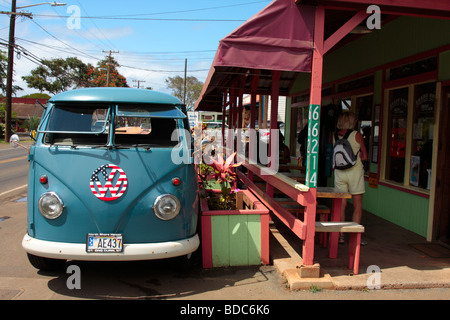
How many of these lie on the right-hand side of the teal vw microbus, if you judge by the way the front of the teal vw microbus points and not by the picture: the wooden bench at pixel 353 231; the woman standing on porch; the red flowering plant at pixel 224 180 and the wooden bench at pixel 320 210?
0

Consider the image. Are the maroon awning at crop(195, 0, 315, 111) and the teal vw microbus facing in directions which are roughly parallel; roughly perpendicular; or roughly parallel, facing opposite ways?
roughly perpendicular

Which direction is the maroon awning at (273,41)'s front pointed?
to the viewer's left

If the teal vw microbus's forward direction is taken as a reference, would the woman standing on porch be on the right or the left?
on its left

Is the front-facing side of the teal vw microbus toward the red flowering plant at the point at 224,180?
no

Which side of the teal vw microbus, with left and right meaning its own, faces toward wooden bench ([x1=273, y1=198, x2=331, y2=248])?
left

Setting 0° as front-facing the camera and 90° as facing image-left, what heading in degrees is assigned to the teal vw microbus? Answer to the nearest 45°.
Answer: approximately 0°

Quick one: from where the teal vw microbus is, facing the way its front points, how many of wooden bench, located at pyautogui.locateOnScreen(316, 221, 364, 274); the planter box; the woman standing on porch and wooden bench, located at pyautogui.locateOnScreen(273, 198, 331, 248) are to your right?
0

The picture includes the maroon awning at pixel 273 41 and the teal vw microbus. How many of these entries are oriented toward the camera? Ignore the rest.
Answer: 1
